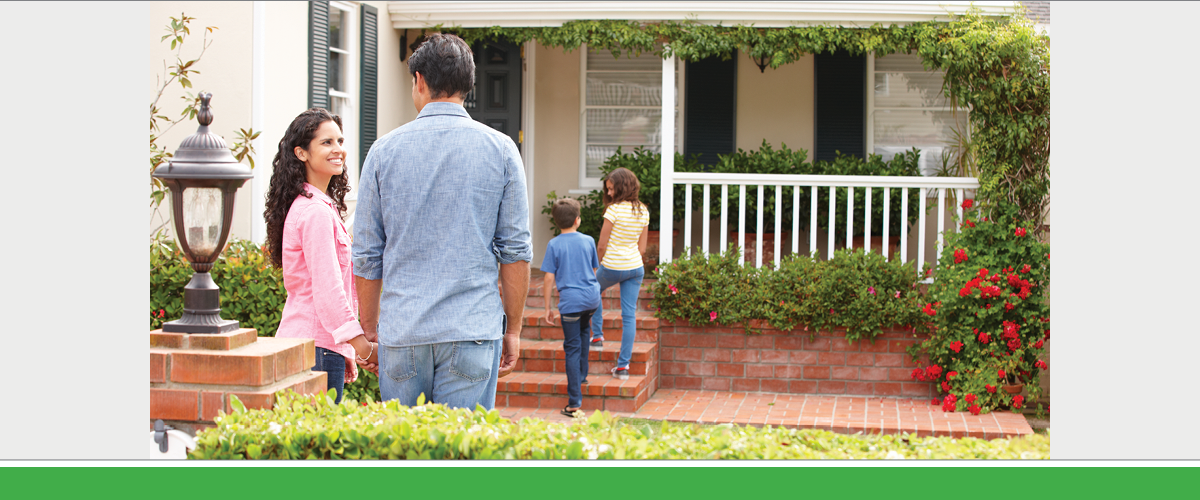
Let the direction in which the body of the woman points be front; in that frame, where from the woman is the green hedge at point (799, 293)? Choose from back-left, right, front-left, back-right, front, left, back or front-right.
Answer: front-left

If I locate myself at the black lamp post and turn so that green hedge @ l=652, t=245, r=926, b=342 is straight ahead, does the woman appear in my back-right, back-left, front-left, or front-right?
front-right

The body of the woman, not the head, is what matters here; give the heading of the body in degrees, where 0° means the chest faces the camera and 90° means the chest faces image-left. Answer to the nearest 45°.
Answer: approximately 270°

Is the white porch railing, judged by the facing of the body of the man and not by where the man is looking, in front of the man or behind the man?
in front

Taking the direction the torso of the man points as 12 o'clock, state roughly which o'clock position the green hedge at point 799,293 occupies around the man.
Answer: The green hedge is roughly at 1 o'clock from the man.

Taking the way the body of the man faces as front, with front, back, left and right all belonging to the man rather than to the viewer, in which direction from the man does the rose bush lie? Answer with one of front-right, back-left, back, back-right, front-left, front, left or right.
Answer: front-right

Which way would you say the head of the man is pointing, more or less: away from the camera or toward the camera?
away from the camera

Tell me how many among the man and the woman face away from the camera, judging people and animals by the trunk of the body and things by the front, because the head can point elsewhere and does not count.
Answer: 1

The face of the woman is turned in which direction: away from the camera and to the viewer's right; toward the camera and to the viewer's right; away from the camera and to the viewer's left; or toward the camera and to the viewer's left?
toward the camera and to the viewer's right

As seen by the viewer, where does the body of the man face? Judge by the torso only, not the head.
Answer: away from the camera

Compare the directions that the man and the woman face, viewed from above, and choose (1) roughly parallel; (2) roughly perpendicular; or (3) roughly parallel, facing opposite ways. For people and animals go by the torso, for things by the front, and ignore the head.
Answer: roughly perpendicular
